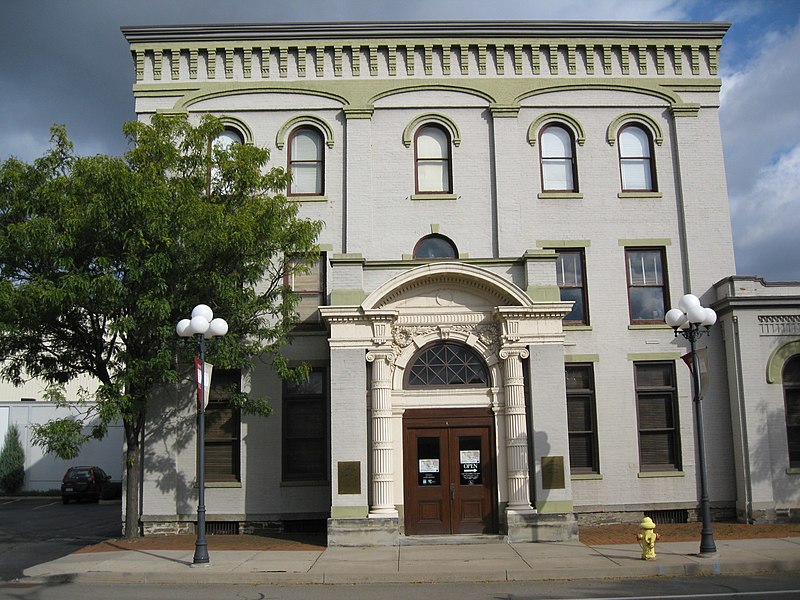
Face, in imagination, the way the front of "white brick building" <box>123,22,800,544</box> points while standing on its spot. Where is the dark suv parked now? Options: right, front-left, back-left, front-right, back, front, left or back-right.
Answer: back-right

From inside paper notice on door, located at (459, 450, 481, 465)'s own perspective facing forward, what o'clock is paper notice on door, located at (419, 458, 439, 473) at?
paper notice on door, located at (419, 458, 439, 473) is roughly at 3 o'clock from paper notice on door, located at (459, 450, 481, 465).

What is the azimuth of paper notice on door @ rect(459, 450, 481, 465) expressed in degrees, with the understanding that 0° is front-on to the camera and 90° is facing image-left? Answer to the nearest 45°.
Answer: approximately 0°

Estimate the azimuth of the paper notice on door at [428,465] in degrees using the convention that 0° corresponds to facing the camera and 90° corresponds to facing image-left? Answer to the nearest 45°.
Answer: approximately 0°

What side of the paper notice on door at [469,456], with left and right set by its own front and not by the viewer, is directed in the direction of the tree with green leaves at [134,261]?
right

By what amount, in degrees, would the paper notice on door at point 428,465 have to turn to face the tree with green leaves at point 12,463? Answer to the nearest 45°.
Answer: approximately 135° to its right

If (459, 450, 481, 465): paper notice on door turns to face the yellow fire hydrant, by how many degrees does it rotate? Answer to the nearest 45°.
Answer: approximately 45° to its left

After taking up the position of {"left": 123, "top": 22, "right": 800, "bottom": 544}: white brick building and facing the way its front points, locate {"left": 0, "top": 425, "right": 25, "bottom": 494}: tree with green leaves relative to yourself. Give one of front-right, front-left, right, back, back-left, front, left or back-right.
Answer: back-right
